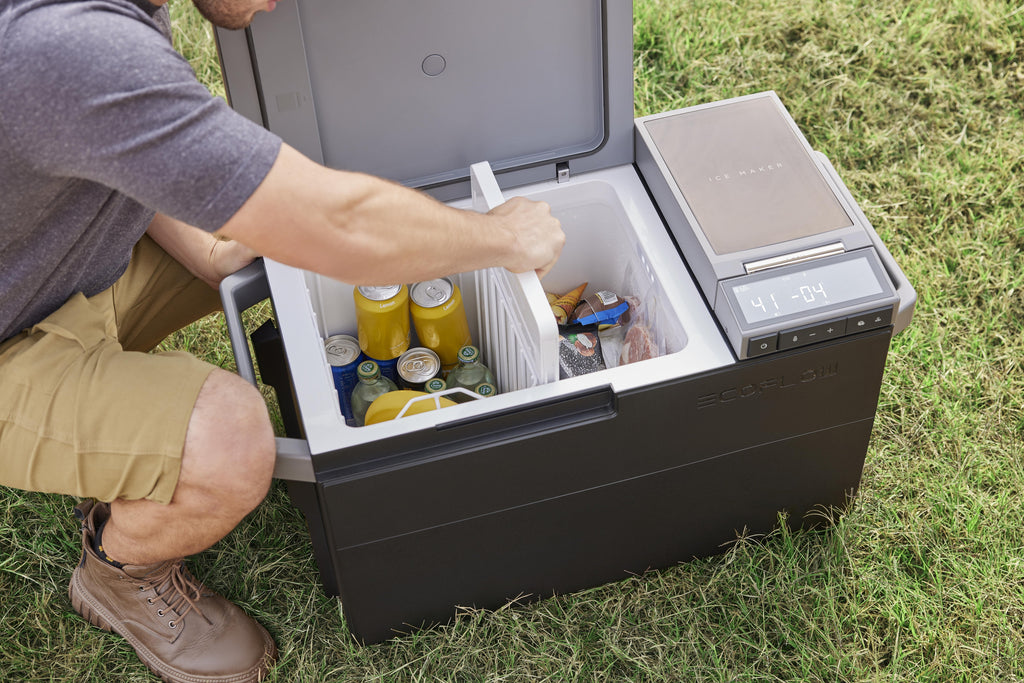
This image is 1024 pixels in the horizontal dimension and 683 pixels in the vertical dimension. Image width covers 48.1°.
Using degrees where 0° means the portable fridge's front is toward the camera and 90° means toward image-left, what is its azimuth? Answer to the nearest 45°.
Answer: approximately 0°
